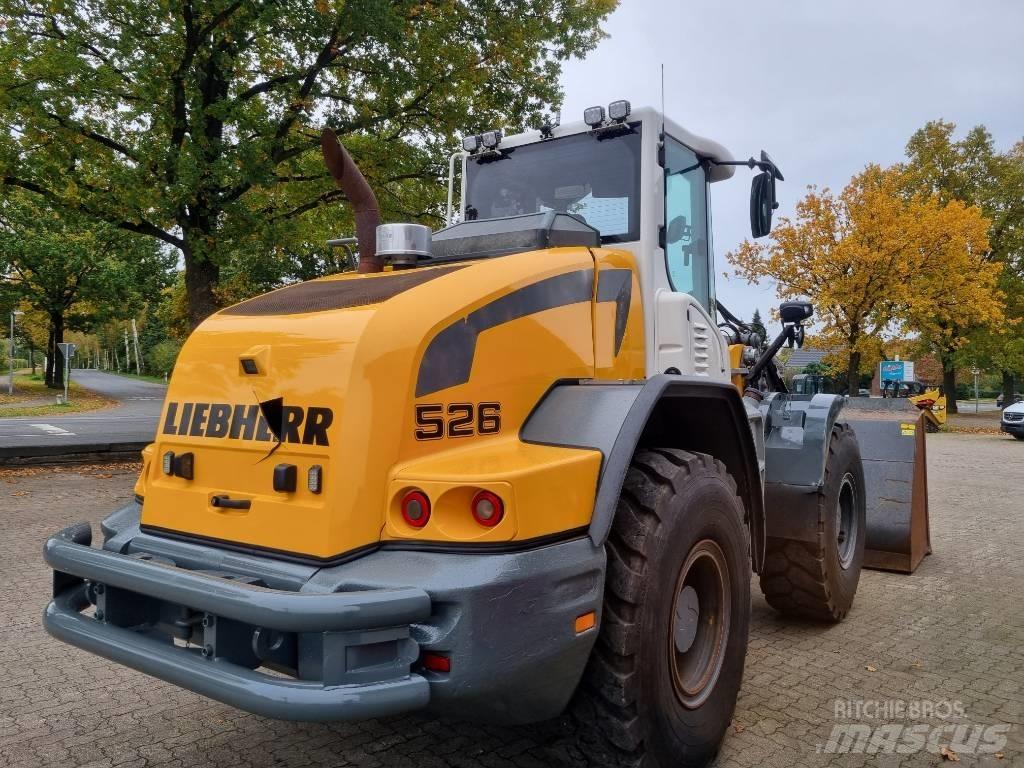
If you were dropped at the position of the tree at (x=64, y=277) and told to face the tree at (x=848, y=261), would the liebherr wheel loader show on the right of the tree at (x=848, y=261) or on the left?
right

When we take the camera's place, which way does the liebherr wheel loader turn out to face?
facing away from the viewer and to the right of the viewer

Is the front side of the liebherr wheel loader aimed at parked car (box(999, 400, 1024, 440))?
yes

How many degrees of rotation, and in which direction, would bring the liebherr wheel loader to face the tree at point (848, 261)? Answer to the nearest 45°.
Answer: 0° — it already faces it

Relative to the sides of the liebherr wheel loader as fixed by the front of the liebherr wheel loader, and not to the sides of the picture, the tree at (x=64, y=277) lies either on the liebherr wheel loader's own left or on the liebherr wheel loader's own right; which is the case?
on the liebherr wheel loader's own left

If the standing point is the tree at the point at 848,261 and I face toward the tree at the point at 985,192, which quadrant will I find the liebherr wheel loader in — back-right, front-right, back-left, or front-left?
back-right

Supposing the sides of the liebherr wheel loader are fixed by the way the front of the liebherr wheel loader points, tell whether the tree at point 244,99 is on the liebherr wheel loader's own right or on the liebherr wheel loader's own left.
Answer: on the liebherr wheel loader's own left

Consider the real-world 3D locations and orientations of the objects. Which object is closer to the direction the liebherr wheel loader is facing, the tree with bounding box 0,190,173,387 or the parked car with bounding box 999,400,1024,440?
the parked car
